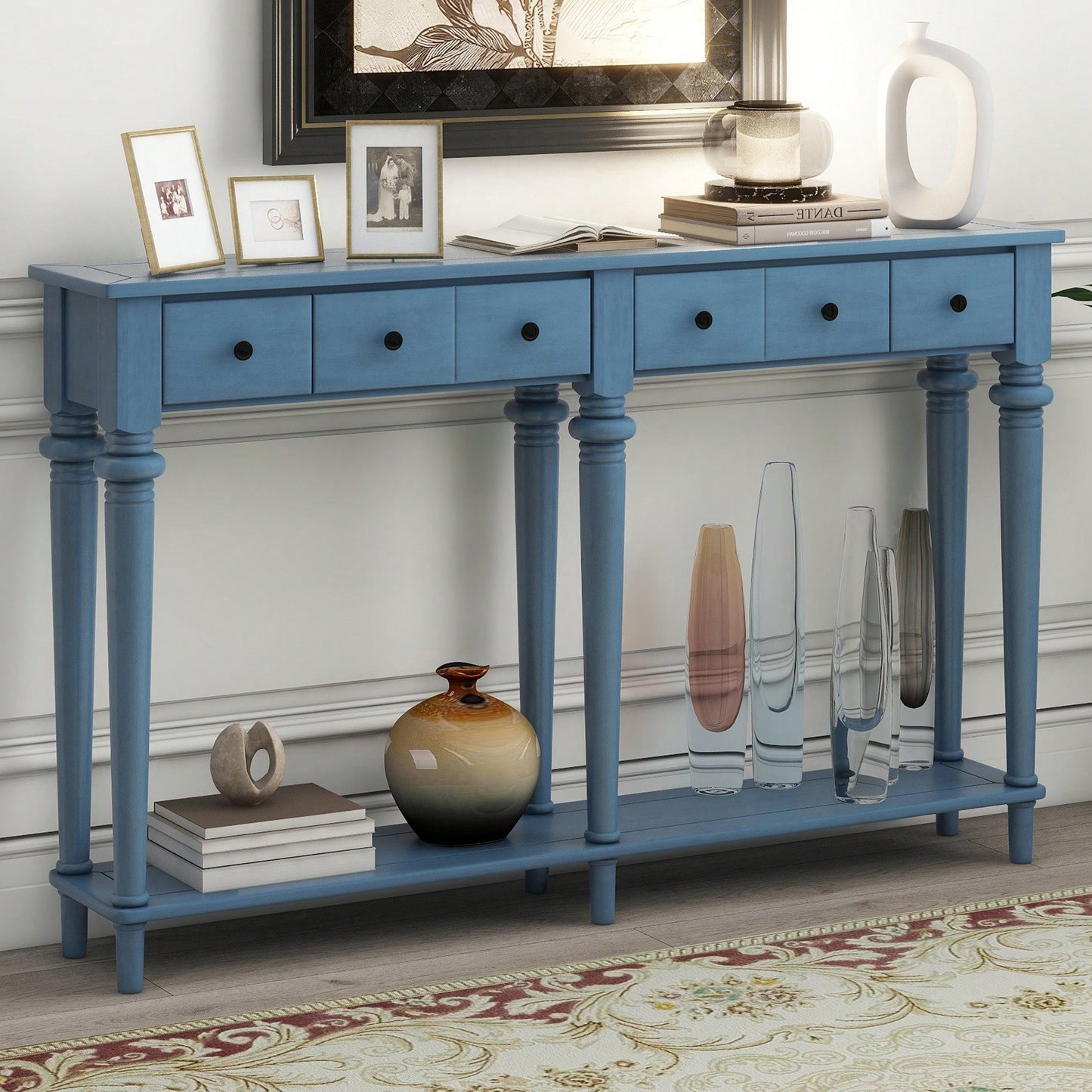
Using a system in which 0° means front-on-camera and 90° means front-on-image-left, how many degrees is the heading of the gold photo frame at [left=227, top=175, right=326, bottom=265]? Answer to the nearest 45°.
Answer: approximately 0°

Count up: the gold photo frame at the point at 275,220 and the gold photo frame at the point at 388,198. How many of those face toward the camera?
2

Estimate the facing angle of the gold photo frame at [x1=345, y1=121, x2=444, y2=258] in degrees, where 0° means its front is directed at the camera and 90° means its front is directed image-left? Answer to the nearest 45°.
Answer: approximately 0°
